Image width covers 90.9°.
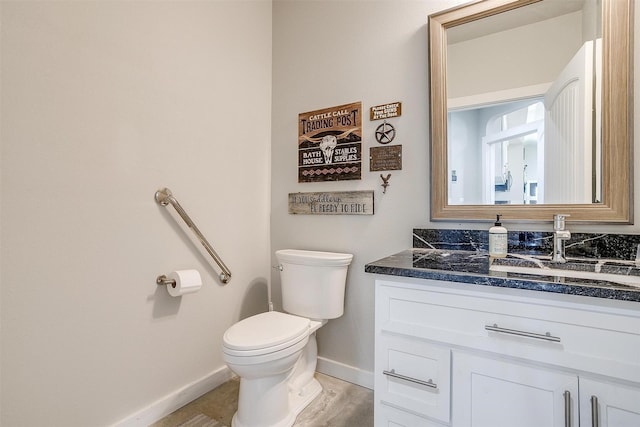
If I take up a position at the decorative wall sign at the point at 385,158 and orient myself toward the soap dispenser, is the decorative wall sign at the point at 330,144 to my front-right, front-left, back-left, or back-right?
back-right

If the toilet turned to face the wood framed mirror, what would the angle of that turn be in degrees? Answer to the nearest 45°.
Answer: approximately 135° to its left

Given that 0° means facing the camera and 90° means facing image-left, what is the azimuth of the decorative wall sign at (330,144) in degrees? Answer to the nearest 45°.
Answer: approximately 45°

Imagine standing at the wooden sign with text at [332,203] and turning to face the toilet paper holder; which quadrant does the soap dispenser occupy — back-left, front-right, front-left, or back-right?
back-left
